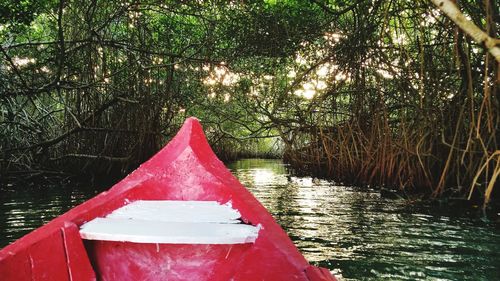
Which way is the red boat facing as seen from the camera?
away from the camera
